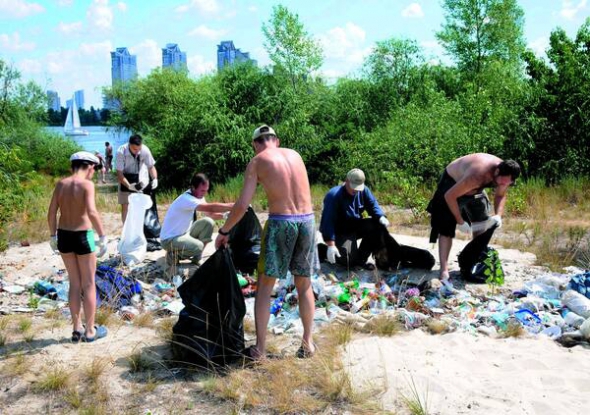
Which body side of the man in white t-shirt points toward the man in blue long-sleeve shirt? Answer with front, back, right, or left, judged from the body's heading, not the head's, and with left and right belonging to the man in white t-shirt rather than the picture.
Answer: front

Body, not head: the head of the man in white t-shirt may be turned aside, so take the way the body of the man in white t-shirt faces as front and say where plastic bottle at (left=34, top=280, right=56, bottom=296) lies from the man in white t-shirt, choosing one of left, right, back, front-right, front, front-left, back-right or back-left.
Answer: back

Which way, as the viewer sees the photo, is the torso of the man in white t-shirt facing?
to the viewer's right

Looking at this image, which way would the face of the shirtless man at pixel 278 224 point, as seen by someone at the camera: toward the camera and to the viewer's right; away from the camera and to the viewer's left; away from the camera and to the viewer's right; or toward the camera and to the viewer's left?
away from the camera and to the viewer's left

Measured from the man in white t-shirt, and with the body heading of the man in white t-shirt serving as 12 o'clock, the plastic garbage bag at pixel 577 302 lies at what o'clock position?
The plastic garbage bag is roughly at 1 o'clock from the man in white t-shirt.

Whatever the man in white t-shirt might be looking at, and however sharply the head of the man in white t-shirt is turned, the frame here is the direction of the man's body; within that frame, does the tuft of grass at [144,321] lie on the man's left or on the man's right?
on the man's right

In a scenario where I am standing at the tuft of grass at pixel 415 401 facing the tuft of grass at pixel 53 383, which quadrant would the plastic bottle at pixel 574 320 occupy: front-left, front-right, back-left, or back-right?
back-right

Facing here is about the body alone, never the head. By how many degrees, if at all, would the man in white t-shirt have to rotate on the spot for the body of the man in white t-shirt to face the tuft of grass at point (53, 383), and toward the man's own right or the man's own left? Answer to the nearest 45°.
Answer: approximately 90° to the man's own right

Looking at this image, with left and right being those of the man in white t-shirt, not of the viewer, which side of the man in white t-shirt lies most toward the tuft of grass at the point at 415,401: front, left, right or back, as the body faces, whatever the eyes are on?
right

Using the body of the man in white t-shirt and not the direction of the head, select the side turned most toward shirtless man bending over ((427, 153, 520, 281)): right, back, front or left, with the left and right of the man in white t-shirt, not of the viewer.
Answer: front
